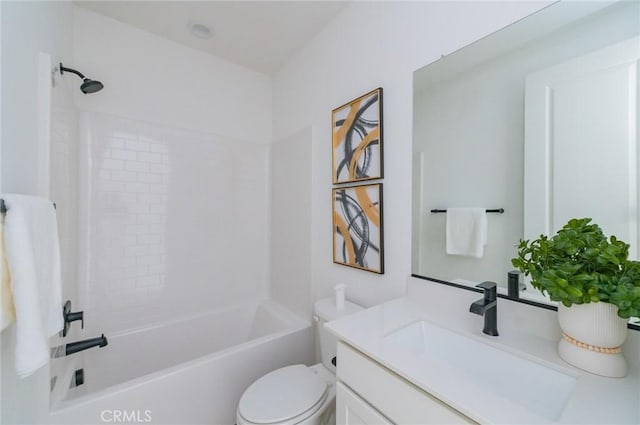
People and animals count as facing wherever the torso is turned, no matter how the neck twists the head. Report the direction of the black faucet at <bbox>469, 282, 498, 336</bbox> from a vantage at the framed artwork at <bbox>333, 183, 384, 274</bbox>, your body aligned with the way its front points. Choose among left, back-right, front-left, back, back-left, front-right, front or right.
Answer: left

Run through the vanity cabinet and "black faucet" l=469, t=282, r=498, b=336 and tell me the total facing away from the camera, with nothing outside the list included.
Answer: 0

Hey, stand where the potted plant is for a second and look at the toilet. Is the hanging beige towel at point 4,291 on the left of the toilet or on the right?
left

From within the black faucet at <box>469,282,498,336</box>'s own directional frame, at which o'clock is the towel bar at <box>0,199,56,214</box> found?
The towel bar is roughly at 12 o'clock from the black faucet.

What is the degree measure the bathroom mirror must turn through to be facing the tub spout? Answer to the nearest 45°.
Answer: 0° — it already faces it

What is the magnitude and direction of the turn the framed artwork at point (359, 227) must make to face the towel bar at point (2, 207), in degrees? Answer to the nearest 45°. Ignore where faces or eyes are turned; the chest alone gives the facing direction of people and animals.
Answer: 0° — it already faces it

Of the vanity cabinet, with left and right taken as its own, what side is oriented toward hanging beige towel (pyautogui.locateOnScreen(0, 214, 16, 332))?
front

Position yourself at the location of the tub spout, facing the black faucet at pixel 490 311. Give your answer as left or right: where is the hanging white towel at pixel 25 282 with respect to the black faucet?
right

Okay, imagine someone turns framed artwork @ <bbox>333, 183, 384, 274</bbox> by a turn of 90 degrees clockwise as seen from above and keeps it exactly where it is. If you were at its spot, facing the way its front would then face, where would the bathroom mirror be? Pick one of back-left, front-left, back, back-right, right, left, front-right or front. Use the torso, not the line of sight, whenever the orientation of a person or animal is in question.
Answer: back

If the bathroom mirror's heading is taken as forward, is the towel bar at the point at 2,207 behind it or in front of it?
in front

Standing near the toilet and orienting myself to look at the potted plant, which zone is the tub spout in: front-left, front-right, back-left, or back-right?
back-right

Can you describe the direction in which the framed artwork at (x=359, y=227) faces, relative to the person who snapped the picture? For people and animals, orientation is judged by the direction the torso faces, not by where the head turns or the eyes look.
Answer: facing the viewer and to the left of the viewer

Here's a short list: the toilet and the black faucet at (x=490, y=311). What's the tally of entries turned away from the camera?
0
